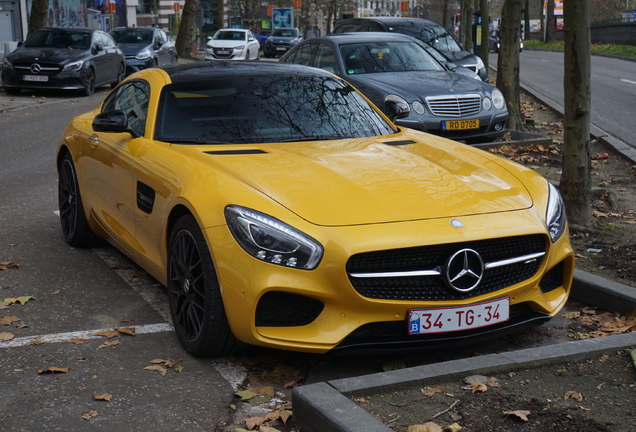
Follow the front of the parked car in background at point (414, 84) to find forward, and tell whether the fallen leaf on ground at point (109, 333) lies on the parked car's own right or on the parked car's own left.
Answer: on the parked car's own right

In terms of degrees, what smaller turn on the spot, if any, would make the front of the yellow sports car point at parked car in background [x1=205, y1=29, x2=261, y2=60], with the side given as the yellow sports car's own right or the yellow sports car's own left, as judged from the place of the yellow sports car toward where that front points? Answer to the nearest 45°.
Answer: approximately 135° to the yellow sports car's own left

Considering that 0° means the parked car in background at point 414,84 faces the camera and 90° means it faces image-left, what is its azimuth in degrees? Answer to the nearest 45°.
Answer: approximately 315°

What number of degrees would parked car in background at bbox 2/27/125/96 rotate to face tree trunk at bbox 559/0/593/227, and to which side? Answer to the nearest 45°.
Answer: approximately 45° to its left

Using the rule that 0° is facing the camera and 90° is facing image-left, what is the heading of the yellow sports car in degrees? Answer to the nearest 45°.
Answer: approximately 315°

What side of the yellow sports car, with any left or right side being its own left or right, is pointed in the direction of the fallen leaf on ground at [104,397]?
right
